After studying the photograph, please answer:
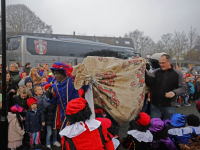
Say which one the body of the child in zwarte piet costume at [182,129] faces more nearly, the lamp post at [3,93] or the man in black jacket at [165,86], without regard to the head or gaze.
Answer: the man in black jacket

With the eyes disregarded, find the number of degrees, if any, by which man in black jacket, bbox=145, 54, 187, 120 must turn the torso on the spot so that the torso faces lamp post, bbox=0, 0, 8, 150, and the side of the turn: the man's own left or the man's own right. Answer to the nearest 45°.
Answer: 0° — they already face it

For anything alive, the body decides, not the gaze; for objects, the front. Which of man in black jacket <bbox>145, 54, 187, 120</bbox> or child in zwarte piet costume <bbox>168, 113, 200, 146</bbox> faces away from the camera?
the child in zwarte piet costume

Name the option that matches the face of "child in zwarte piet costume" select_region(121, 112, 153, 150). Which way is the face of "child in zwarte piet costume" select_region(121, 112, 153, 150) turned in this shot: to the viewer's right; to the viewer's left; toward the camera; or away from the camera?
away from the camera

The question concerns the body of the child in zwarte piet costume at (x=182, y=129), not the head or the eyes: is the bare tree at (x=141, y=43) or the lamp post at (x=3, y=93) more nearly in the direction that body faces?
the bare tree

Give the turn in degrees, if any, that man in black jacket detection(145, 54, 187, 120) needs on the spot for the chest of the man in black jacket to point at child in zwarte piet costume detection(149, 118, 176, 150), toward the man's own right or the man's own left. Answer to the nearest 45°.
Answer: approximately 45° to the man's own left

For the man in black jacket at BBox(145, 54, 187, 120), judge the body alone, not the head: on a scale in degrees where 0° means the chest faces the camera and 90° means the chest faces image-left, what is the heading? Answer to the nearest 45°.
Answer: approximately 45°

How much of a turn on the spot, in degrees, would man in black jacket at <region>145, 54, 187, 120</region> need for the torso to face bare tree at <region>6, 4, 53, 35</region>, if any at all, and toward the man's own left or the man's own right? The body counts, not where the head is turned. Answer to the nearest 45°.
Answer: approximately 90° to the man's own right

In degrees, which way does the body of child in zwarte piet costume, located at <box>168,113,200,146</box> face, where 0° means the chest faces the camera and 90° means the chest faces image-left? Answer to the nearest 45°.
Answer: approximately 180°

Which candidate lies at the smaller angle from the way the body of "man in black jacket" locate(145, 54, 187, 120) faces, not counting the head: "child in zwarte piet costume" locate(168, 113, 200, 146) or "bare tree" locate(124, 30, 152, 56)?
the child in zwarte piet costume

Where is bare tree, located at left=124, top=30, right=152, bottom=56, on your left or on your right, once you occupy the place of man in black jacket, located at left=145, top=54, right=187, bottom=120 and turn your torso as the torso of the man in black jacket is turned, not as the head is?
on your right

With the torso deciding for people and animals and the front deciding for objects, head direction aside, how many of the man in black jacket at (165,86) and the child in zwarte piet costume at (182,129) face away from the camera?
1

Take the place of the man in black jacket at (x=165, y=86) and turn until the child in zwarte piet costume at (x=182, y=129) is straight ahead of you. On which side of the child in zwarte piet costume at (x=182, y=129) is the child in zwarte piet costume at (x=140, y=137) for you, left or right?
right
